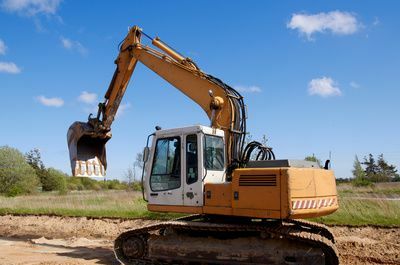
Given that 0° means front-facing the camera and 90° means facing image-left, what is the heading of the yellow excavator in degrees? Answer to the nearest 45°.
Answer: approximately 135°

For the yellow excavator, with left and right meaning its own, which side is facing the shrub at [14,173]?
front
